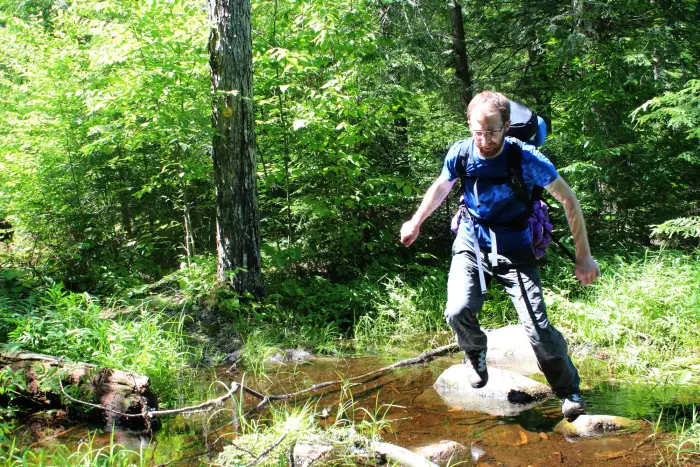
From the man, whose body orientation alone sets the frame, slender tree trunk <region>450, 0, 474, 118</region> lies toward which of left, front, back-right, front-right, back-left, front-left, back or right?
back

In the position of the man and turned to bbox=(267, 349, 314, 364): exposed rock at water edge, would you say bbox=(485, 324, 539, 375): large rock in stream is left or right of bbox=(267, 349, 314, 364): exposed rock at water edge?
right

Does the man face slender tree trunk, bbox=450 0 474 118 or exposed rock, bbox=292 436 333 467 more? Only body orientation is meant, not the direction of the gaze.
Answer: the exposed rock

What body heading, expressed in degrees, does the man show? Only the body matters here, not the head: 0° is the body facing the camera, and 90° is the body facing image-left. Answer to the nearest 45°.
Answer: approximately 0°

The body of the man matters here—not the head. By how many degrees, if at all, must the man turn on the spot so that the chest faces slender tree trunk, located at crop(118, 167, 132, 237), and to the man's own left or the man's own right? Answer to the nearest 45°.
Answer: approximately 135° to the man's own right

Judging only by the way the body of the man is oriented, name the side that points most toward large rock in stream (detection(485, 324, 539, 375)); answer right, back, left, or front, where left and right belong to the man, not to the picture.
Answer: back

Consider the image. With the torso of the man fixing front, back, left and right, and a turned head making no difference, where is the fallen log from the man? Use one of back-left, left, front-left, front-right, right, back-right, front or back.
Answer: right

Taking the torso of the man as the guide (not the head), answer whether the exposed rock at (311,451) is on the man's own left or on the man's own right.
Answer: on the man's own right

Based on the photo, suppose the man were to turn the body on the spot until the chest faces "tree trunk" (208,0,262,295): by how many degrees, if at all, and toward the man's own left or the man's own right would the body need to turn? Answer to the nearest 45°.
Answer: approximately 135° to the man's own right
